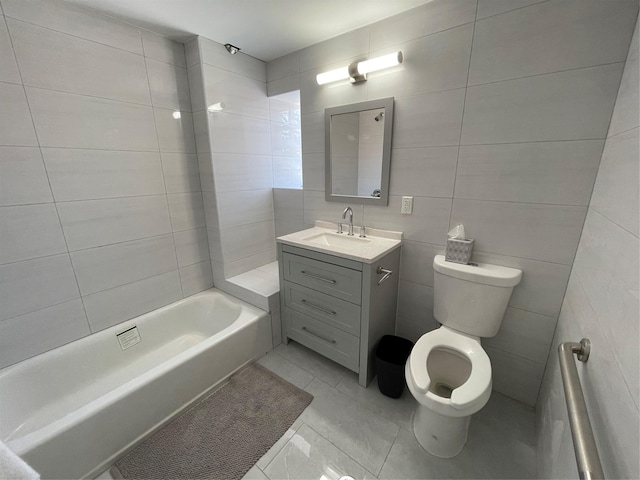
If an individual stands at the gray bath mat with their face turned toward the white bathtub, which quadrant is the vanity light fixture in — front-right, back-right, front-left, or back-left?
back-right

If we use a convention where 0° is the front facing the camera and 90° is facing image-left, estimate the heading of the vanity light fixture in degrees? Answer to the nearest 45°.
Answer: approximately 45°

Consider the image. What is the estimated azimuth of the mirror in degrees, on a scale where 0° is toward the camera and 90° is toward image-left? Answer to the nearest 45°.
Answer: approximately 45°

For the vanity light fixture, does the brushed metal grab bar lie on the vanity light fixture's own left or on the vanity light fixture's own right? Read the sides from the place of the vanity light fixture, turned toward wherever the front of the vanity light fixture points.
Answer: on the vanity light fixture's own left

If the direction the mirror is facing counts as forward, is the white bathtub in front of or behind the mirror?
in front

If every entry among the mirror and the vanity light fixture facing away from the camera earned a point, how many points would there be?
0
